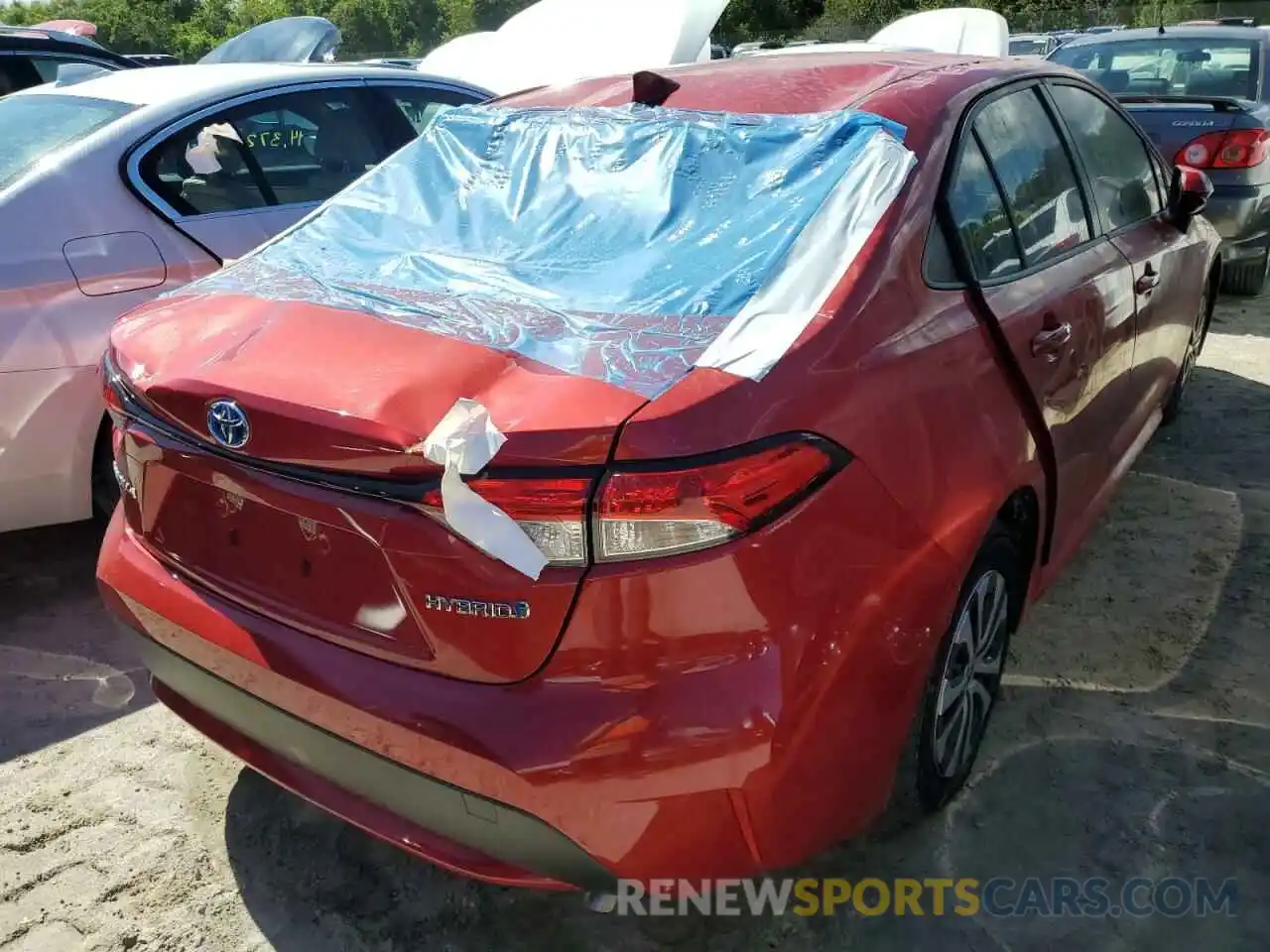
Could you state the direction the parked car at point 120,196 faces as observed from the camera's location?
facing away from the viewer and to the right of the viewer

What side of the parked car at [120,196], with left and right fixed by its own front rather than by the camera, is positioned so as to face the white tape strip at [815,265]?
right

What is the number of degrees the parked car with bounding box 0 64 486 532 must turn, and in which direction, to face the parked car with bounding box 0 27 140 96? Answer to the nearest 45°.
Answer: approximately 45° to its left

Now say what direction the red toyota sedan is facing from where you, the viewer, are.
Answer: facing away from the viewer and to the right of the viewer

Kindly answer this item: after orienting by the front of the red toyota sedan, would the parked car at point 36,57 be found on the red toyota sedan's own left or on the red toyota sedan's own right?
on the red toyota sedan's own left

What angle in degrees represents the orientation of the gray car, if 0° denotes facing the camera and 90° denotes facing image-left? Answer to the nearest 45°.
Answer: approximately 180°

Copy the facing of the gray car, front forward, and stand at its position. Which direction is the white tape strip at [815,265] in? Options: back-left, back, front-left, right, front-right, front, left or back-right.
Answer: back

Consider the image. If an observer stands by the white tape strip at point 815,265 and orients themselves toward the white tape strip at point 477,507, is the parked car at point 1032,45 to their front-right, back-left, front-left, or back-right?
back-right

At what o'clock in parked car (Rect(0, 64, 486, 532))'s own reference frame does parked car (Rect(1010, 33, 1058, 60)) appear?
parked car (Rect(1010, 33, 1058, 60)) is roughly at 12 o'clock from parked car (Rect(0, 64, 486, 532)).

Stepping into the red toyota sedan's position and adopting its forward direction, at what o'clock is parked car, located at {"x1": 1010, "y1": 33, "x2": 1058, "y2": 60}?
The parked car is roughly at 11 o'clock from the red toyota sedan.

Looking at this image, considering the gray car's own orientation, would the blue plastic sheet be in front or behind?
behind

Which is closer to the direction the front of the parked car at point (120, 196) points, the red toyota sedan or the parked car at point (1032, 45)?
the parked car

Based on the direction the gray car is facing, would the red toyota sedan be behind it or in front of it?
behind
